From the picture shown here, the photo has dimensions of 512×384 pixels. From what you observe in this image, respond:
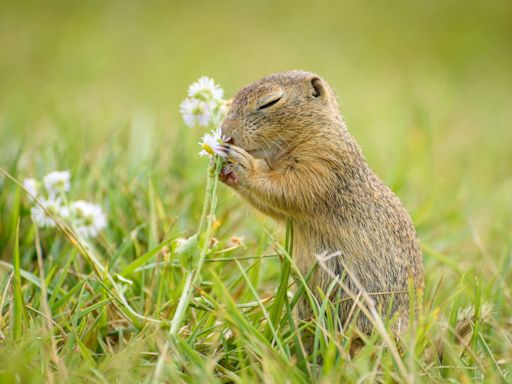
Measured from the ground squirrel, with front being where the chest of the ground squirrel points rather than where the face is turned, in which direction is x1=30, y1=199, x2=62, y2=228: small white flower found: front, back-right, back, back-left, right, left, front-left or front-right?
front

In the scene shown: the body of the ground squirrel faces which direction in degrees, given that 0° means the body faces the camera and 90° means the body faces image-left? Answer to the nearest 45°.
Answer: approximately 90°

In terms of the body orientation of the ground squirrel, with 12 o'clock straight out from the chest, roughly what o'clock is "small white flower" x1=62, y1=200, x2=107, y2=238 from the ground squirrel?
The small white flower is roughly at 12 o'clock from the ground squirrel.

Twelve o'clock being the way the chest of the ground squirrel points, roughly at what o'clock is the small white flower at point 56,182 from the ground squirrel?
The small white flower is roughly at 12 o'clock from the ground squirrel.
